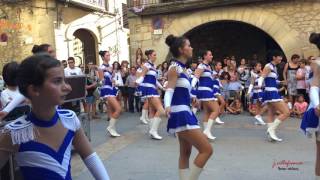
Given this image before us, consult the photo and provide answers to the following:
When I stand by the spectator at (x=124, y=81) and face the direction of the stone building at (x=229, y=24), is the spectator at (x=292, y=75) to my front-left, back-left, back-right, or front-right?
front-right

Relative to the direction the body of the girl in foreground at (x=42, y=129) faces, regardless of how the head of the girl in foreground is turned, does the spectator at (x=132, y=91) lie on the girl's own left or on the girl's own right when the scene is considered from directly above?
on the girl's own left

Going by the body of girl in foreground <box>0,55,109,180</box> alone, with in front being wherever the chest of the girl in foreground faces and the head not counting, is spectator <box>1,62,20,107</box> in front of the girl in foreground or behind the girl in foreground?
behind

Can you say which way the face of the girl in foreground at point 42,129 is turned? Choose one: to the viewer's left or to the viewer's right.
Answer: to the viewer's right

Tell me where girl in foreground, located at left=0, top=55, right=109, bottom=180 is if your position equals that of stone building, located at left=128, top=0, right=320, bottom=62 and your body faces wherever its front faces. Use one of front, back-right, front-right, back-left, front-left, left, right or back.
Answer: front

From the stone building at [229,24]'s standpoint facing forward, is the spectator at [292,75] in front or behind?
in front

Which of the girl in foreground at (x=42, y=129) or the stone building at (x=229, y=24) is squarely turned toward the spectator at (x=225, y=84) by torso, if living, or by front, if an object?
the stone building

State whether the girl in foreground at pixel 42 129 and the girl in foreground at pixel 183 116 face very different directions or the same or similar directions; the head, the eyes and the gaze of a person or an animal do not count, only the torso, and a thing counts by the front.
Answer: same or similar directions

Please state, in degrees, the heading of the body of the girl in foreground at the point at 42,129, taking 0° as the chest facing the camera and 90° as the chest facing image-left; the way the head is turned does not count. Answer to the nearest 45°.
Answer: approximately 315°

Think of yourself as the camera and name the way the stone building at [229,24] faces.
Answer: facing the viewer
